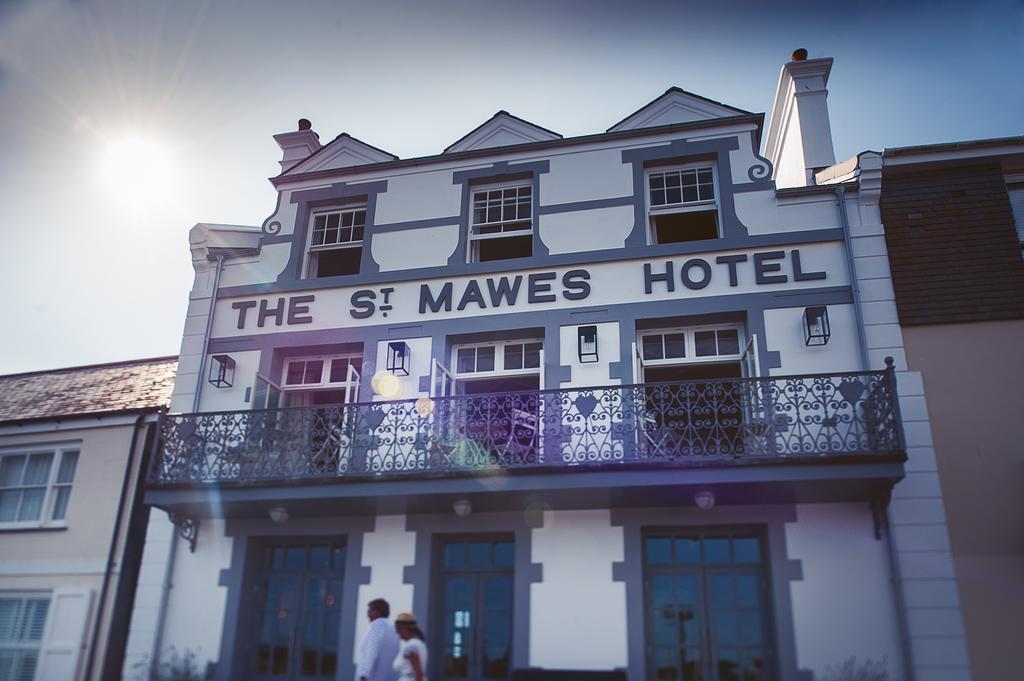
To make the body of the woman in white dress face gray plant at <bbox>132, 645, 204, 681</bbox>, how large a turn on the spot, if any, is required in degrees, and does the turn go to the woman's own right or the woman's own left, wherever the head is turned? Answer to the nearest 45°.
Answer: approximately 45° to the woman's own right

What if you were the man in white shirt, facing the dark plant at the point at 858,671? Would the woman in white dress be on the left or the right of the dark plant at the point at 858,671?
right

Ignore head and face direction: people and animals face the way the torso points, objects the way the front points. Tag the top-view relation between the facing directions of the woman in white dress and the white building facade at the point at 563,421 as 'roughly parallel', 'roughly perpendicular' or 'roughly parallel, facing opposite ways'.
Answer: roughly perpendicular

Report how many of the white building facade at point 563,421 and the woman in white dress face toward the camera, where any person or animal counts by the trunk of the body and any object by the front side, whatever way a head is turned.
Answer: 1

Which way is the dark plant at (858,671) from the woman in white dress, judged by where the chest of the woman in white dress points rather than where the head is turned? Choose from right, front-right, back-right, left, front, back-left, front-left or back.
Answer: back

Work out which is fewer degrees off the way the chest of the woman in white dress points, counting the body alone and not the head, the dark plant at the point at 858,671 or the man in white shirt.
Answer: the man in white shirt

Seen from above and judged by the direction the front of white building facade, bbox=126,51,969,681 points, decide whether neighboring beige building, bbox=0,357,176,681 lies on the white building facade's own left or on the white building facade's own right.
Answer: on the white building facade's own right

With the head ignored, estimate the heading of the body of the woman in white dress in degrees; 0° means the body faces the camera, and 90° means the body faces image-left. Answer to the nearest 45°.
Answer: approximately 90°

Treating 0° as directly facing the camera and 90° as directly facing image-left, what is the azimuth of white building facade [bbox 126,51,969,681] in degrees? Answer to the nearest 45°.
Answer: approximately 0°

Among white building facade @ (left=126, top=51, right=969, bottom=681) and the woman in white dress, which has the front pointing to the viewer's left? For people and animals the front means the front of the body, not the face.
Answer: the woman in white dress
